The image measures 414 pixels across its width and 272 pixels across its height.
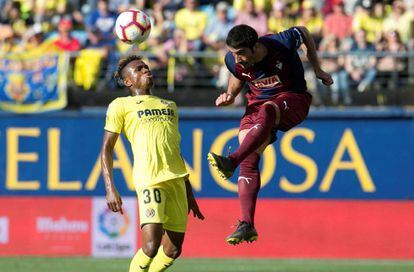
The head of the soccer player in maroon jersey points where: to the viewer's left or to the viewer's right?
to the viewer's left

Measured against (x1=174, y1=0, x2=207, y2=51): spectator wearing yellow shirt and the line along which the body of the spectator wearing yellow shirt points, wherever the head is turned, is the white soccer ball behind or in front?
in front

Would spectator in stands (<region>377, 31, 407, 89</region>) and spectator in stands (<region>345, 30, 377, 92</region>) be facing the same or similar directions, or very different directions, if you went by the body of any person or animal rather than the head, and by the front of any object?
same or similar directions

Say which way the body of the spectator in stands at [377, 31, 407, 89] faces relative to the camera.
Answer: toward the camera

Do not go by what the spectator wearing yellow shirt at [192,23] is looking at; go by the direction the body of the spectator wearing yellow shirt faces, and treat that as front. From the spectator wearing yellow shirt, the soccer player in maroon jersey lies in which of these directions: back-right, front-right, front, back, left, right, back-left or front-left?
front

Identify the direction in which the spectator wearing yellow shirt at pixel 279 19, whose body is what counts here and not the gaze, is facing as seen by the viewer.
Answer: toward the camera

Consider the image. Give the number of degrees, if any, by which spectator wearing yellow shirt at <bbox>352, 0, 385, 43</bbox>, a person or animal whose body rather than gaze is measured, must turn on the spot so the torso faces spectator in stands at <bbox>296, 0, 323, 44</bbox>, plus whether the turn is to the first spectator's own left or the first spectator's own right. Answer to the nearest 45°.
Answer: approximately 90° to the first spectator's own right

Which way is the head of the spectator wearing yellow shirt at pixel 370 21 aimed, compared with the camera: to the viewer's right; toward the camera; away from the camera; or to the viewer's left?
toward the camera

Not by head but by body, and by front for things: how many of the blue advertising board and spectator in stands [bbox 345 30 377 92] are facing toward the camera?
2

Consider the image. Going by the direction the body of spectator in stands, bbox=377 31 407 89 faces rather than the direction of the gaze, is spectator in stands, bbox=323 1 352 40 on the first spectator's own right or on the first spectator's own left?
on the first spectator's own right

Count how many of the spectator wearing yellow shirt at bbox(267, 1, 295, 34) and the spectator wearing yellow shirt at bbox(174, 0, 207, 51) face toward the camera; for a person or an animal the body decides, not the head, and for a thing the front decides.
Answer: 2

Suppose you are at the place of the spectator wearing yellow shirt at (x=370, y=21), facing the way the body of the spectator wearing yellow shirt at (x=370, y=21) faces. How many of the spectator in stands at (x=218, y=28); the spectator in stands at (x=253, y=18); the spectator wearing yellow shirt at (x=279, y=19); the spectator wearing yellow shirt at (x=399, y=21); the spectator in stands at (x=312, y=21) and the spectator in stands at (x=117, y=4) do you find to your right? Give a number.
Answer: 5

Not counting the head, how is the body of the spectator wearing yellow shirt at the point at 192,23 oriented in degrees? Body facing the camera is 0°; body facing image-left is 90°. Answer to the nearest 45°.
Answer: approximately 0°

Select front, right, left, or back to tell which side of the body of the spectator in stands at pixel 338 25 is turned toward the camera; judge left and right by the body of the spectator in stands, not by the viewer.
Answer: front

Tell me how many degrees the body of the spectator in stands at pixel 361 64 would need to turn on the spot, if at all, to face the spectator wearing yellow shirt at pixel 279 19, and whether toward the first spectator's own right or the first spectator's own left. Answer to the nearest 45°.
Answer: approximately 90° to the first spectator's own right

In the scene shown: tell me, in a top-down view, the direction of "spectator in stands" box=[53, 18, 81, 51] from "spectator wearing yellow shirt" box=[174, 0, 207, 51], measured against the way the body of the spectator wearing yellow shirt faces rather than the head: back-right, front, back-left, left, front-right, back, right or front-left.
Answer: right

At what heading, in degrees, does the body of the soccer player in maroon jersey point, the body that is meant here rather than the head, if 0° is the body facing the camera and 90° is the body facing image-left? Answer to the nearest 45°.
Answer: approximately 45°

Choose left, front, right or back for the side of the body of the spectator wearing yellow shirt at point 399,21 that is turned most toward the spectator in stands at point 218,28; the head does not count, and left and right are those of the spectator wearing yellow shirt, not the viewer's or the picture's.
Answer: right

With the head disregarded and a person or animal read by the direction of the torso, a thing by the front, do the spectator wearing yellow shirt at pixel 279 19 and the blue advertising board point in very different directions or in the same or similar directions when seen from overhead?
same or similar directions

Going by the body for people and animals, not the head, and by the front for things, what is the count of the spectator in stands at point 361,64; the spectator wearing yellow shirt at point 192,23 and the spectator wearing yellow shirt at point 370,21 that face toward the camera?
3

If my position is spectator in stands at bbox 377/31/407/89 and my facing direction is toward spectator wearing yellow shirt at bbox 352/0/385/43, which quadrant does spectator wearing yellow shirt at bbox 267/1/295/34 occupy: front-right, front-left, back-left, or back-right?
front-left

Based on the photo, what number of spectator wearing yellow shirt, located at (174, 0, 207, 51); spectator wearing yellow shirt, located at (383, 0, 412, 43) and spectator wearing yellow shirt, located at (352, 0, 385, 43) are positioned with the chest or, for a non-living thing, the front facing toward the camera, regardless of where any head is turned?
3
